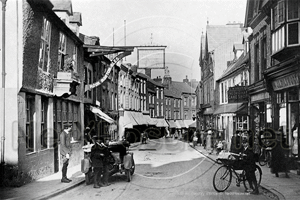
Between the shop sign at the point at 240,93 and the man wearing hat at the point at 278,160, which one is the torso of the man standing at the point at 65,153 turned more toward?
the man wearing hat

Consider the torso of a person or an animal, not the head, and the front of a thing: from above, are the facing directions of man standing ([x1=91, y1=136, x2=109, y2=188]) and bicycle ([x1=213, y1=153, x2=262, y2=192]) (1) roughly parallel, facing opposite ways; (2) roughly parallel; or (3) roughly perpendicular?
roughly perpendicular

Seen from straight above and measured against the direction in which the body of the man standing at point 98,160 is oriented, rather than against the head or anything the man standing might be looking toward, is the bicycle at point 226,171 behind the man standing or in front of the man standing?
in front

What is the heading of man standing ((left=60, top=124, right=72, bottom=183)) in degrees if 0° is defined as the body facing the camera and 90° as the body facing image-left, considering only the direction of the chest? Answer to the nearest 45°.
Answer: approximately 270°

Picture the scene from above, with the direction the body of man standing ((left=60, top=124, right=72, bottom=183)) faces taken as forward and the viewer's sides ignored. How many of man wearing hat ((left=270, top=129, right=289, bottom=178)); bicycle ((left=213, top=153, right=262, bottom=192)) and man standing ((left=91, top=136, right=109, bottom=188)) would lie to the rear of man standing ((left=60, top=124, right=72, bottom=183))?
0

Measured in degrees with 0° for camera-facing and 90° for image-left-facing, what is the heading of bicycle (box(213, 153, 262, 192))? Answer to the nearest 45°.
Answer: approximately 45°

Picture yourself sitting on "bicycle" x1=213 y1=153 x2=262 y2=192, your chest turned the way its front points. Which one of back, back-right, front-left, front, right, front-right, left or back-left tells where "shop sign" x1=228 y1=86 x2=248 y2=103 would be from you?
back-right

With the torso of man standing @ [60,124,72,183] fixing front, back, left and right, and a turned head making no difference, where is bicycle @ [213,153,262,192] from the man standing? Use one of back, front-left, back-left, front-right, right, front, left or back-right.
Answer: front-right
